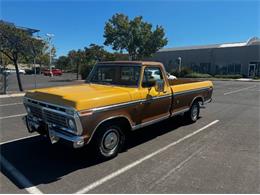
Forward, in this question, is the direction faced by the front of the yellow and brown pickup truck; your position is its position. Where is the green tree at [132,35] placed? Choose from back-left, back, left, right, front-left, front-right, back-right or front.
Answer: back-right

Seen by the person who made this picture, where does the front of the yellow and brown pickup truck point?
facing the viewer and to the left of the viewer

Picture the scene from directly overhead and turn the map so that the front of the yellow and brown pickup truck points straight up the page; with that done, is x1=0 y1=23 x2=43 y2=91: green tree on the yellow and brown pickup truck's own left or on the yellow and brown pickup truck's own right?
on the yellow and brown pickup truck's own right

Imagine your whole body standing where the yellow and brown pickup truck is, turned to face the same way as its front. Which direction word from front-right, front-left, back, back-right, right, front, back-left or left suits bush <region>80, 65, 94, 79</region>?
back-right
